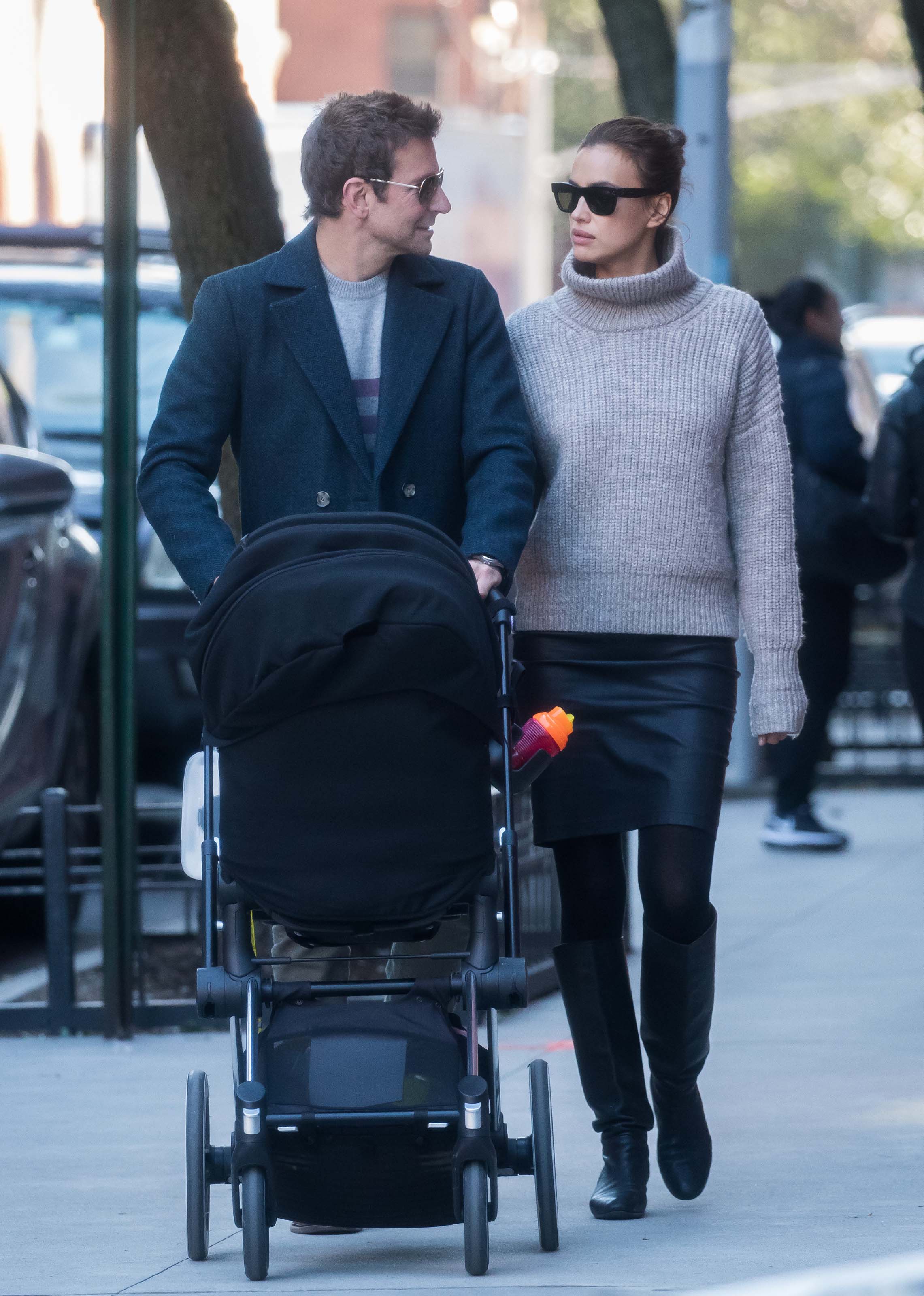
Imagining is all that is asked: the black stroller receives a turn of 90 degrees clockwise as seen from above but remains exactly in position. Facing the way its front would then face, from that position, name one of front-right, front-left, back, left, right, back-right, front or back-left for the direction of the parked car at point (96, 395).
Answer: right

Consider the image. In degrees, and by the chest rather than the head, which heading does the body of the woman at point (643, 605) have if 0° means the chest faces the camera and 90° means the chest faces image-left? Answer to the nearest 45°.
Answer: approximately 0°

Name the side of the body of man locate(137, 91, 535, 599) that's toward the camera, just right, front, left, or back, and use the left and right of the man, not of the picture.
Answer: front

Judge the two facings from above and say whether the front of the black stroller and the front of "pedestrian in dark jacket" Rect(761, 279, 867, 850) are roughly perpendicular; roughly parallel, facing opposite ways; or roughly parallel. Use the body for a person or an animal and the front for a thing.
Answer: roughly perpendicular

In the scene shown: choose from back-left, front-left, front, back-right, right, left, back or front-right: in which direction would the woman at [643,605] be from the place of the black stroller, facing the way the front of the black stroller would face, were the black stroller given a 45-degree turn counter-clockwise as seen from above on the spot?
left

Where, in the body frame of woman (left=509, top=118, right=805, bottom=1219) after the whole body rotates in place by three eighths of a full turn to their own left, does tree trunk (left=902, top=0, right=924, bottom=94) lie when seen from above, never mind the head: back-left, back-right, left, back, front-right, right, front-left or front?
front-left

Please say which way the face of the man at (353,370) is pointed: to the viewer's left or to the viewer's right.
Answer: to the viewer's right

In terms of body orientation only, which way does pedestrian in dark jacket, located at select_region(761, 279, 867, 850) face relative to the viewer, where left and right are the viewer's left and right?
facing to the right of the viewer
